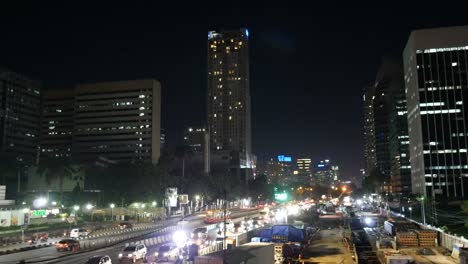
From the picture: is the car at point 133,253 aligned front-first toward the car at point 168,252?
no

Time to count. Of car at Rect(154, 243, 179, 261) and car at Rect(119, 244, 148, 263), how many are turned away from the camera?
0

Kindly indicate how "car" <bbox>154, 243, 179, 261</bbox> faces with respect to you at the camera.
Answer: facing the viewer and to the left of the viewer

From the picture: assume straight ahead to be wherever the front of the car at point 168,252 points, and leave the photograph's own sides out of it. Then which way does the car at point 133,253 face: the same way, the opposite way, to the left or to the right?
the same way
